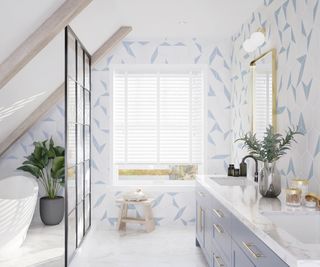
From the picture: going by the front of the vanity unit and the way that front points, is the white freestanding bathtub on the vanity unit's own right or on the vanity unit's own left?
on the vanity unit's own right

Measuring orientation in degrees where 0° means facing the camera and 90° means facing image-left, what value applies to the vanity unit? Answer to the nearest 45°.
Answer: approximately 45°

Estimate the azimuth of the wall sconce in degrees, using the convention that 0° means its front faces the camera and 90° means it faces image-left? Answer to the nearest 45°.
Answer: approximately 45°
